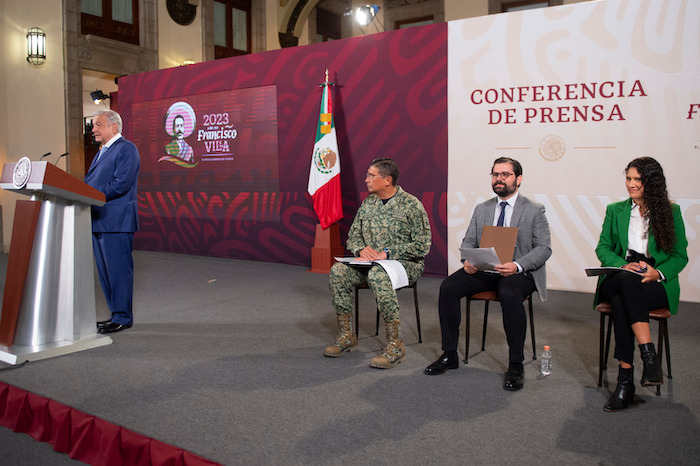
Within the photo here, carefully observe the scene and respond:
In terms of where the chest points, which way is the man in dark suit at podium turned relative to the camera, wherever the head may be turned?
to the viewer's left

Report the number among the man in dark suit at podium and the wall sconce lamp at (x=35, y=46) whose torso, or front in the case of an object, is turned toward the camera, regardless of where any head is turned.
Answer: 1

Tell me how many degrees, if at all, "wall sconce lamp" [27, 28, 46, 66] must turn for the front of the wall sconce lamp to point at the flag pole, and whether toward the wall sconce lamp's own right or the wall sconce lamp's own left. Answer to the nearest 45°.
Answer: approximately 45° to the wall sconce lamp's own left

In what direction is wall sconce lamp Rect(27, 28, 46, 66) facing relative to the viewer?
toward the camera

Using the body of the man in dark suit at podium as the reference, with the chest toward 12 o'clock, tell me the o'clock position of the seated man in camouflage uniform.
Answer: The seated man in camouflage uniform is roughly at 7 o'clock from the man in dark suit at podium.

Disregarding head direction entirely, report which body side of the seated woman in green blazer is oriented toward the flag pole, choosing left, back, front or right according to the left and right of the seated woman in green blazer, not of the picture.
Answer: right

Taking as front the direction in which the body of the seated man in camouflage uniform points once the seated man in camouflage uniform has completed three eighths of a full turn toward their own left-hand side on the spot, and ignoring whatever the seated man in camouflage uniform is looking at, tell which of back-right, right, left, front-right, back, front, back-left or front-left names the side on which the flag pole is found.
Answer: left

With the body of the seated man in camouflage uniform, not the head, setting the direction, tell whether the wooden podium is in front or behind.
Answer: in front
